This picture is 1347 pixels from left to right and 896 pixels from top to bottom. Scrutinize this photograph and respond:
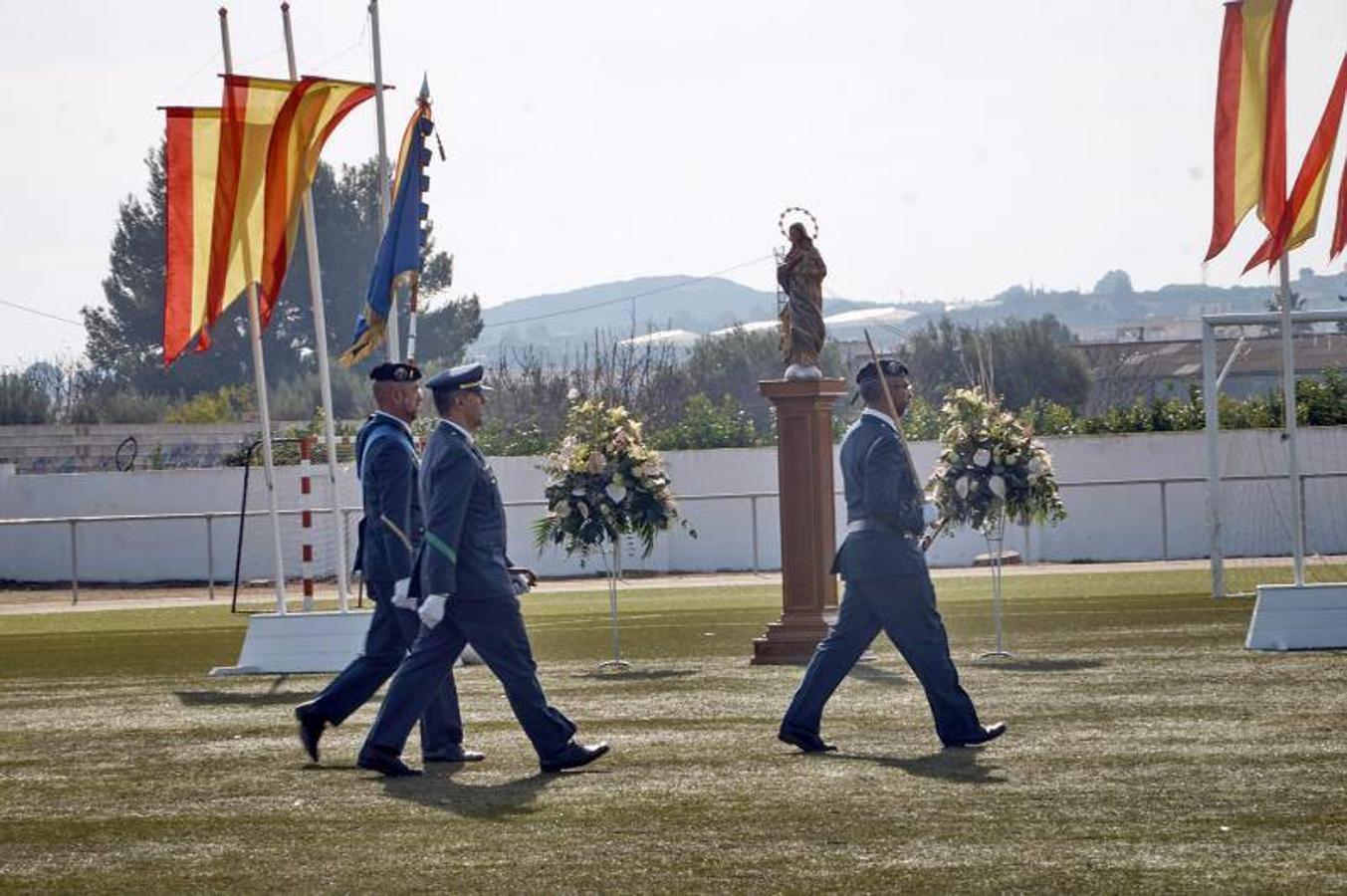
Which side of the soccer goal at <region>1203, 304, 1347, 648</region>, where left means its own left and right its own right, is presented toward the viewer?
front

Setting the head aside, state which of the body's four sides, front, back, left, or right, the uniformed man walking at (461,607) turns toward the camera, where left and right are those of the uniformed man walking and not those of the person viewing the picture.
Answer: right

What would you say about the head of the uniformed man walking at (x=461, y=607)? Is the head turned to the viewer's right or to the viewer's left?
to the viewer's right

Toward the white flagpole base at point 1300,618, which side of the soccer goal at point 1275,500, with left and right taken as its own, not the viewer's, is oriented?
front

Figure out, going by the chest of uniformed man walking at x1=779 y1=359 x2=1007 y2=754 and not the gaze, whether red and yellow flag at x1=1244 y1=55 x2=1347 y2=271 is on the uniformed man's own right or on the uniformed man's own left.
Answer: on the uniformed man's own left

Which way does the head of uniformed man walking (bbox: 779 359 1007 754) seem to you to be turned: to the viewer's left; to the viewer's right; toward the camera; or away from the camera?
to the viewer's right

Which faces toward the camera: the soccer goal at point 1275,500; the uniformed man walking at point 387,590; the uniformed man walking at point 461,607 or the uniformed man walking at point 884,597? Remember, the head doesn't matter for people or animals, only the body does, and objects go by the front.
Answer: the soccer goal

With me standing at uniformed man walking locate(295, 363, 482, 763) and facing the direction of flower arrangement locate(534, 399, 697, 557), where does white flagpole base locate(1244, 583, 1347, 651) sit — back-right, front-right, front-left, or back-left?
front-right

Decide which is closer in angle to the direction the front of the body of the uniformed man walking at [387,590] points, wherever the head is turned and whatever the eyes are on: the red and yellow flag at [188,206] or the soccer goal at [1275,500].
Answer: the soccer goal

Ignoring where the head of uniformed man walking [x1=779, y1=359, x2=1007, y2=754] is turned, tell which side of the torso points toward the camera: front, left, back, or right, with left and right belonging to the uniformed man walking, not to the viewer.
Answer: right

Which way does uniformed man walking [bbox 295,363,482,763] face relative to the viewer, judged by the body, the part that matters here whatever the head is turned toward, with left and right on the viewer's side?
facing to the right of the viewer

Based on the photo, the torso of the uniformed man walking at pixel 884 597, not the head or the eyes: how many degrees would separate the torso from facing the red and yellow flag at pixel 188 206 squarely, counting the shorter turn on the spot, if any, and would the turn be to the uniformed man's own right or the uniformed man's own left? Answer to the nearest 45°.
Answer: approximately 135° to the uniformed man's own left

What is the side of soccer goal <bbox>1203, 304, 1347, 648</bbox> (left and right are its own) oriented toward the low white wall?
right
